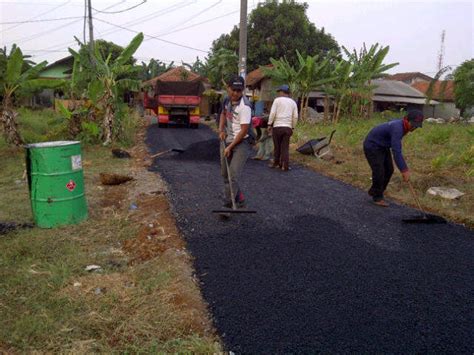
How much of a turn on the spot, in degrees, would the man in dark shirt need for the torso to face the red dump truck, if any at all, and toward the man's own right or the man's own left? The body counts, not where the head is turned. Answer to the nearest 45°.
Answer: approximately 135° to the man's own left

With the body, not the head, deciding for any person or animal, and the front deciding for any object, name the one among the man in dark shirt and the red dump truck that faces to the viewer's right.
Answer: the man in dark shirt

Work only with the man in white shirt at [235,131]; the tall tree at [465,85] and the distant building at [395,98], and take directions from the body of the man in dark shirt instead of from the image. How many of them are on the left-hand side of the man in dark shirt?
2

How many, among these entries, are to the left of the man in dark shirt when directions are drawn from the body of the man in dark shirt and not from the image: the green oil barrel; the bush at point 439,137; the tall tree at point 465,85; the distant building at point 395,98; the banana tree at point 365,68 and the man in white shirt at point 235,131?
4

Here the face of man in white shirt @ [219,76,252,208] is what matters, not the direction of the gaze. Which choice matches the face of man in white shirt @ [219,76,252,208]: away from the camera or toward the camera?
toward the camera

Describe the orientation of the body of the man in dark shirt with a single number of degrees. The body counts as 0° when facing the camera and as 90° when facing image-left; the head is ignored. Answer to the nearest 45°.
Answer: approximately 270°

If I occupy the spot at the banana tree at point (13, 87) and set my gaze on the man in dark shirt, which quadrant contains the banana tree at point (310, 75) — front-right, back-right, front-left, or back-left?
front-left

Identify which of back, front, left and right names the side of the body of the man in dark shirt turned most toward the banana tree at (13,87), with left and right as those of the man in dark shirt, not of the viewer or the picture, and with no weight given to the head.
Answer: back

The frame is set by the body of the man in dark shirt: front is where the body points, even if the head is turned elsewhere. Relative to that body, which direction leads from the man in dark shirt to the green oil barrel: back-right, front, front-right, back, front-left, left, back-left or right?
back-right

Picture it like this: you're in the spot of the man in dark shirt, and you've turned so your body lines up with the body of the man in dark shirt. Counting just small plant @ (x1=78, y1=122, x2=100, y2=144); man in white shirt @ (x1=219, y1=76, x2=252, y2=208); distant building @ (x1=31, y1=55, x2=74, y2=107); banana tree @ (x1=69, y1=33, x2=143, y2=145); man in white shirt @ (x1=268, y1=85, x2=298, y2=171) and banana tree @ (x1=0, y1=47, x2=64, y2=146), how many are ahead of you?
0

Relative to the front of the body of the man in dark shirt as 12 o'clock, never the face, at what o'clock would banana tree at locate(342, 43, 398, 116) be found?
The banana tree is roughly at 9 o'clock from the man in dark shirt.

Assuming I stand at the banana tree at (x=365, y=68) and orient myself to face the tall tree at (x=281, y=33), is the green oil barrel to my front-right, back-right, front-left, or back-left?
back-left

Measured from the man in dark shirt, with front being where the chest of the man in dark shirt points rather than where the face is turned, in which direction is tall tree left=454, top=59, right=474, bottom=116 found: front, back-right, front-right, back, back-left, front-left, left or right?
left

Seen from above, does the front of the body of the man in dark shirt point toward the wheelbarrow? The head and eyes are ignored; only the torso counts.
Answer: no

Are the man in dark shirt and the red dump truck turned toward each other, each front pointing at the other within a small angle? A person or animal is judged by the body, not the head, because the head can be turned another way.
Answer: no

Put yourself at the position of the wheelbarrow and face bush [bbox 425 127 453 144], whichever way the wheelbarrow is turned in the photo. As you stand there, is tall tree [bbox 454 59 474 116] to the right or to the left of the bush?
left
